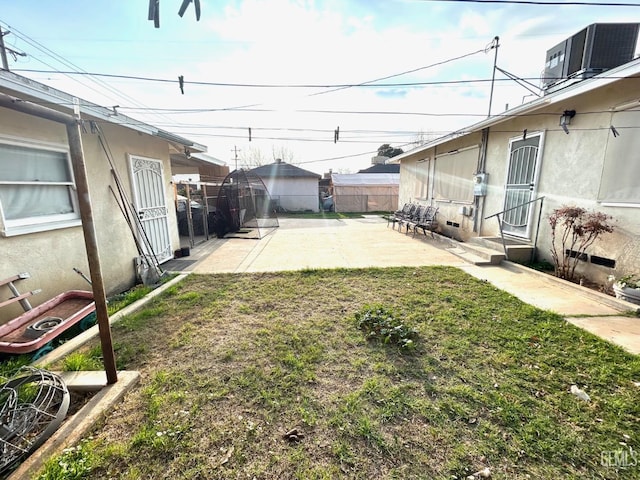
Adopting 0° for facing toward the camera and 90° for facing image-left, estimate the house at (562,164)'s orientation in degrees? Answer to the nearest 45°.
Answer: approximately 45°

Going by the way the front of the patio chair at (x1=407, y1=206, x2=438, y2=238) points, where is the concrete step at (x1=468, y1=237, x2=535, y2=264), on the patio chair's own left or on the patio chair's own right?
on the patio chair's own left

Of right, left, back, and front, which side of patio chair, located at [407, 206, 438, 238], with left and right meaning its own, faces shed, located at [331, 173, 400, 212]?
right

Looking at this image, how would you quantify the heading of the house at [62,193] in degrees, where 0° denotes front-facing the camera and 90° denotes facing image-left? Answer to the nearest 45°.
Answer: approximately 315°

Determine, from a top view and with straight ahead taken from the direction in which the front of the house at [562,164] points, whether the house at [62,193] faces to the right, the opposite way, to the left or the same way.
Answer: the opposite way

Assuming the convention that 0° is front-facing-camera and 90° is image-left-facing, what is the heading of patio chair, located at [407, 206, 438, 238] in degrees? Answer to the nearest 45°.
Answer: approximately 45°

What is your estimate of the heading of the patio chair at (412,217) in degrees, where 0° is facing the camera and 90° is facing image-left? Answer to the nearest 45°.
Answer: approximately 45°

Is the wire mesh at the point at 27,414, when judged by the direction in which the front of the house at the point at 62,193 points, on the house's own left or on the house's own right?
on the house's own right

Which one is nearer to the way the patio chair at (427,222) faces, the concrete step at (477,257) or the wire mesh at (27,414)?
the wire mesh

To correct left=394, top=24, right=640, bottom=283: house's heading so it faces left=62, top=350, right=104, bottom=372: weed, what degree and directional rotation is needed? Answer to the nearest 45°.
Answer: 0° — it already faces it
